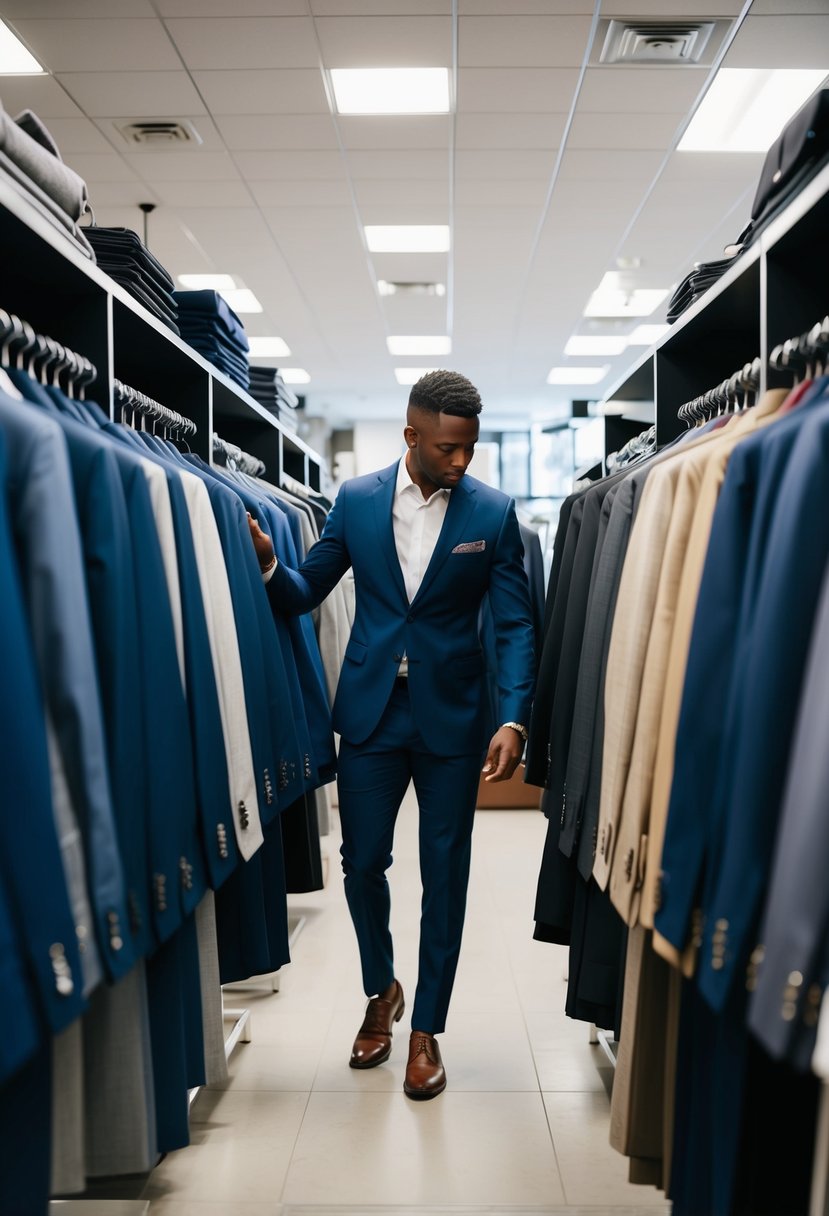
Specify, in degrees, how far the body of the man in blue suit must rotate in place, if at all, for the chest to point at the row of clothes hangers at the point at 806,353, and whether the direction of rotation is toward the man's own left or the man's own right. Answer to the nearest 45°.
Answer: approximately 45° to the man's own left

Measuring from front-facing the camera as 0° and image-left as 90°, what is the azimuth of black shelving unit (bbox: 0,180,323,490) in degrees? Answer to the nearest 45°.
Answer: approximately 270°

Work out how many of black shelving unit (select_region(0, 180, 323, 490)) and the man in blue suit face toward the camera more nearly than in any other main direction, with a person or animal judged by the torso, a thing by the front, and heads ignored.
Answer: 1

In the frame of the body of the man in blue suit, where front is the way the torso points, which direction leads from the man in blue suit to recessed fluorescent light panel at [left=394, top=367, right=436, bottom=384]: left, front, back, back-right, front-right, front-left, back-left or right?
back

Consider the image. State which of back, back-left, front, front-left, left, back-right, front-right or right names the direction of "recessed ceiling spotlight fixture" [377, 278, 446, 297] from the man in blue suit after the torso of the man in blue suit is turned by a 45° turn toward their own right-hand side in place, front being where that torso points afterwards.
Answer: back-right

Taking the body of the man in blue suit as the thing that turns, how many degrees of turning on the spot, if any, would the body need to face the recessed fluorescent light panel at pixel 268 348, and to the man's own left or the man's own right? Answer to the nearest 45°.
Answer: approximately 180°
